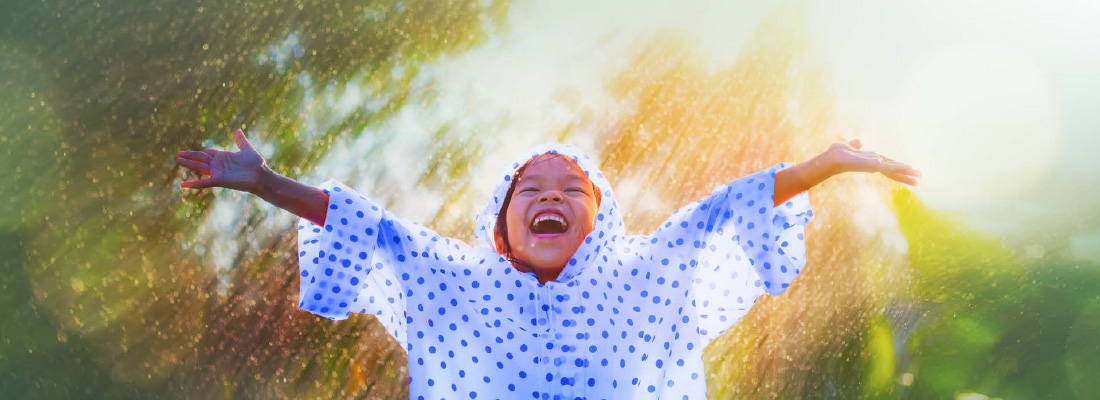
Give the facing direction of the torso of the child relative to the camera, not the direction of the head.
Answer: toward the camera

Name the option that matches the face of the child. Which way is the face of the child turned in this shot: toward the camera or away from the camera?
toward the camera
